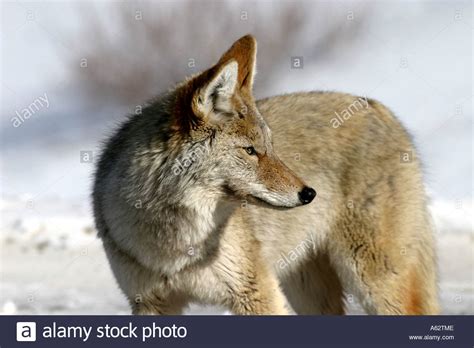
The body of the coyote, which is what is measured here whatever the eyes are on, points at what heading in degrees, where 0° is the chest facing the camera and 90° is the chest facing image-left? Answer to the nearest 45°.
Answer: approximately 45°
